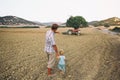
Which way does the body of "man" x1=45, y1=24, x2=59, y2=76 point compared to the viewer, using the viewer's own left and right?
facing away from the viewer and to the right of the viewer
